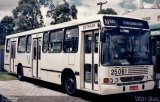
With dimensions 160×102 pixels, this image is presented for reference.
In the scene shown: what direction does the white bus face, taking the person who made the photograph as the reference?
facing the viewer and to the right of the viewer

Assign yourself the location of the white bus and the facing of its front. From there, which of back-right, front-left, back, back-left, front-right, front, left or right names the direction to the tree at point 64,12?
back-left
